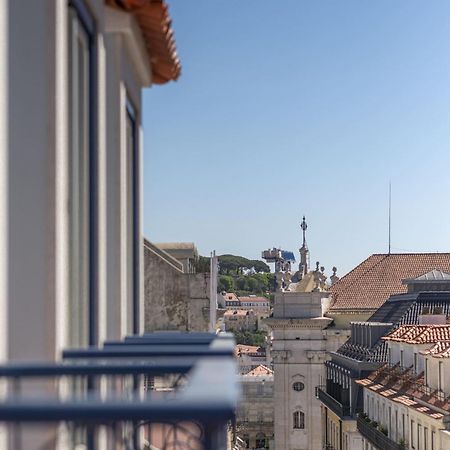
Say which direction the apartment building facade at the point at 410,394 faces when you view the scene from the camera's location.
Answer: facing the viewer and to the left of the viewer

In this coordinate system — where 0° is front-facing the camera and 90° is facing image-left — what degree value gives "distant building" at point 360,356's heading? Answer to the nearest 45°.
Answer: approximately 45°

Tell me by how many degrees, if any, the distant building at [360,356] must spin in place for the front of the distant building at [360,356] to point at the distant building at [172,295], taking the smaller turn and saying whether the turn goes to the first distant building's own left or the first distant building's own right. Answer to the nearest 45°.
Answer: approximately 45° to the first distant building's own left
